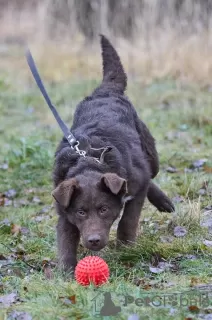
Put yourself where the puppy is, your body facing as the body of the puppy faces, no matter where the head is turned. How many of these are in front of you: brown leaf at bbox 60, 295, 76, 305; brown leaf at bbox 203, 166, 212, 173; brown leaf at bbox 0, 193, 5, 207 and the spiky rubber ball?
2

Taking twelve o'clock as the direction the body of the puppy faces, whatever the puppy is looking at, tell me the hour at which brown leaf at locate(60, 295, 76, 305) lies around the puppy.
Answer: The brown leaf is roughly at 12 o'clock from the puppy.

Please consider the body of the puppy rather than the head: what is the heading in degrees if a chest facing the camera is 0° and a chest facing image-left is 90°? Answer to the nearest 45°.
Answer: approximately 0°

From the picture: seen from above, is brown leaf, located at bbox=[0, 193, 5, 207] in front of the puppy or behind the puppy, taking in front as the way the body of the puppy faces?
behind

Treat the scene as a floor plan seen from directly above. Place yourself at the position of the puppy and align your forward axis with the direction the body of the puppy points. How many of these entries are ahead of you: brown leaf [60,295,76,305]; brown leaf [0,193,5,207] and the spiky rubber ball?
2

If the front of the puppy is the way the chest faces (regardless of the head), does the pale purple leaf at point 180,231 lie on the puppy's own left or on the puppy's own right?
on the puppy's own left

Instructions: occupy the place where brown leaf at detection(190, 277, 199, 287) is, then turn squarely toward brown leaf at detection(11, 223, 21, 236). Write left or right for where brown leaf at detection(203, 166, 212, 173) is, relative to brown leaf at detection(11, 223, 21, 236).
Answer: right

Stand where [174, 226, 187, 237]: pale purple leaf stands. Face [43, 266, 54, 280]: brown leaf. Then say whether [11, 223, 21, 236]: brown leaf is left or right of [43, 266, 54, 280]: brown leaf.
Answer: right

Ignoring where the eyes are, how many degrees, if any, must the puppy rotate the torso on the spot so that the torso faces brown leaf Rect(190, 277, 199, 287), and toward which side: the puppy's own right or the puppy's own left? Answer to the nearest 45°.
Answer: approximately 45° to the puppy's own left

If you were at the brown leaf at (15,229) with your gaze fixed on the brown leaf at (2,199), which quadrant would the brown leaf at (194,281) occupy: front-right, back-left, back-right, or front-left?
back-right

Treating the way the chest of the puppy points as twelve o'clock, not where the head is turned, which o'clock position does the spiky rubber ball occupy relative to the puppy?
The spiky rubber ball is roughly at 12 o'clock from the puppy.
